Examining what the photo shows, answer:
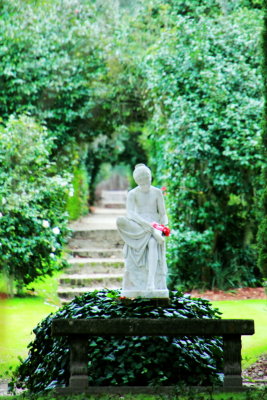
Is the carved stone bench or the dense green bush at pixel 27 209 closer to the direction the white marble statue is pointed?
the carved stone bench

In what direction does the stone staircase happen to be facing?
toward the camera

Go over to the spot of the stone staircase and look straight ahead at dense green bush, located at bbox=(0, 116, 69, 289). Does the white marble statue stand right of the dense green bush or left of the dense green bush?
left

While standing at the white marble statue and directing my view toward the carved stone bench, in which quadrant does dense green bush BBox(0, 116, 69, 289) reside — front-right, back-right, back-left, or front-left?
back-right

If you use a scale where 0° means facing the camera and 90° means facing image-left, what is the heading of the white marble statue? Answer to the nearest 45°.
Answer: approximately 0°

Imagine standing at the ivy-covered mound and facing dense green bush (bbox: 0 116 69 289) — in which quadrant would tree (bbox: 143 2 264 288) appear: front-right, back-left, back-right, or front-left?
front-right

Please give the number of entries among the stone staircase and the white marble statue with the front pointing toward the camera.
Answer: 2

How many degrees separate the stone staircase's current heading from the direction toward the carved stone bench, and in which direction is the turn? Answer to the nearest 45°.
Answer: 0° — it already faces it

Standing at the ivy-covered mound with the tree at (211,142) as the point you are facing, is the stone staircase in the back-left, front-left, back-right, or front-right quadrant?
front-left

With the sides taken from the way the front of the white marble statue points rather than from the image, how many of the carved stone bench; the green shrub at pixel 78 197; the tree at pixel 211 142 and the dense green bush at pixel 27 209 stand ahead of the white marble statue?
1

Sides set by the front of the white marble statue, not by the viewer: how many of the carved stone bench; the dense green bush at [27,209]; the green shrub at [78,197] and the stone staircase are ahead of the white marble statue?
1

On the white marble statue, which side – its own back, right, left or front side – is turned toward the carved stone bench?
front

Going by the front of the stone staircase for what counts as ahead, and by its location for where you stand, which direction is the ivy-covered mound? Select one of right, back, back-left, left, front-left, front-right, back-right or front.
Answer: front
